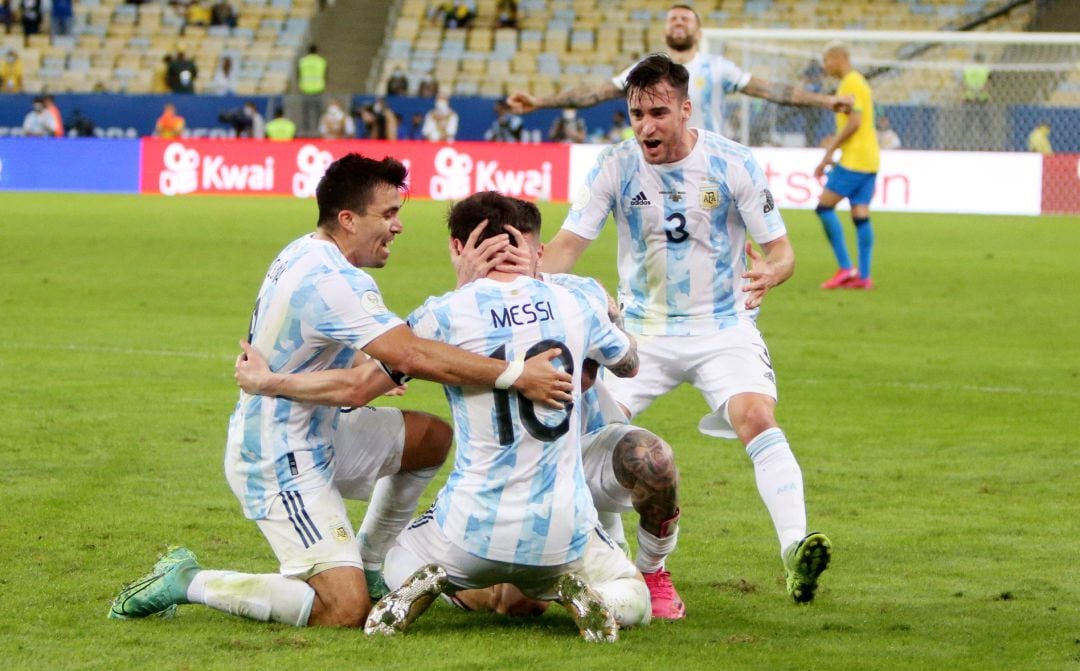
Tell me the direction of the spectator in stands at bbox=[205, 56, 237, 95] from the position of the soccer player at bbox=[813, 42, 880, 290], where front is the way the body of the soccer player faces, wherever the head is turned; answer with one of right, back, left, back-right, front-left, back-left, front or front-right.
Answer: front-right

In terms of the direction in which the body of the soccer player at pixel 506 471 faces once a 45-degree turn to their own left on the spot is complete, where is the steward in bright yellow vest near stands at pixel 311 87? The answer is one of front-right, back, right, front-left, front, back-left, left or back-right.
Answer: front-right

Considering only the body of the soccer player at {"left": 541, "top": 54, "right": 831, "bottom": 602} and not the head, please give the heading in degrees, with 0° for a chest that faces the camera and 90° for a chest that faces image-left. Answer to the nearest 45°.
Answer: approximately 0°

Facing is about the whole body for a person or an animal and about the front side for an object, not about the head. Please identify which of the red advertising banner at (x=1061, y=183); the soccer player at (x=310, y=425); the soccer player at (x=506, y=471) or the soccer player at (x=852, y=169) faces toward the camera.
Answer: the red advertising banner

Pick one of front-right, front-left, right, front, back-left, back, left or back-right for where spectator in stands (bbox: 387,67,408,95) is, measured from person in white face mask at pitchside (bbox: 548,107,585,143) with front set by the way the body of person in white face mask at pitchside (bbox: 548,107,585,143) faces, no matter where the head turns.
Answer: back-right

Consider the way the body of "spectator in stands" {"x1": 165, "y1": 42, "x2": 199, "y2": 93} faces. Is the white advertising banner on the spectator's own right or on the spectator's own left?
on the spectator's own left

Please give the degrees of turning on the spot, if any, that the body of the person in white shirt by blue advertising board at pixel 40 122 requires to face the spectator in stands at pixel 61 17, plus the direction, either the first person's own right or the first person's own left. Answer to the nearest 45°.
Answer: approximately 180°

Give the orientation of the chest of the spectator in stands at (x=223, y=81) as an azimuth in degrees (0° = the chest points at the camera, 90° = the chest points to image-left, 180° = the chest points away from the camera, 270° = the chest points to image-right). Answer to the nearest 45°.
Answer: approximately 0°

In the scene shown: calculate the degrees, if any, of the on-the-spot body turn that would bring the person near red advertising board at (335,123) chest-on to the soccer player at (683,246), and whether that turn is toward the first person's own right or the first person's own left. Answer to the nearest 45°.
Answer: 0° — they already face them

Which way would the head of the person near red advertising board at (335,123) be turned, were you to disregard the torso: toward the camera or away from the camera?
toward the camera

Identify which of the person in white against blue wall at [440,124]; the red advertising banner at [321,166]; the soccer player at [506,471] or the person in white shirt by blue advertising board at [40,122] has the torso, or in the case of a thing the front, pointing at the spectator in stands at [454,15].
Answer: the soccer player

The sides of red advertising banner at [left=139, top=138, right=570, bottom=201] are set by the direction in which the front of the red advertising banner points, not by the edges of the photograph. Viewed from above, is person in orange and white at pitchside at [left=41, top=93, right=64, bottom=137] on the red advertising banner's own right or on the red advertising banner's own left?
on the red advertising banner's own right

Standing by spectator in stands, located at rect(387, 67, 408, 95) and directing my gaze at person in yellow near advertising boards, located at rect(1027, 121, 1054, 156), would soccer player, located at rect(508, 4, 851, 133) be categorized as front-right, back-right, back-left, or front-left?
front-right

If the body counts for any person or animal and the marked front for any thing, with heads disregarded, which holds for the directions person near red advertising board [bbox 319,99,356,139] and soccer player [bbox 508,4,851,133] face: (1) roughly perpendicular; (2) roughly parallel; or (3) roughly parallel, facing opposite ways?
roughly parallel

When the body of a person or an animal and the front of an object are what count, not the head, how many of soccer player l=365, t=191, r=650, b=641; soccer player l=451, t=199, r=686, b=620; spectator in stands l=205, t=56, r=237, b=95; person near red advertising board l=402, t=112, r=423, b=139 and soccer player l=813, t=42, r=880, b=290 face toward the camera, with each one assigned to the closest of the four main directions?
3

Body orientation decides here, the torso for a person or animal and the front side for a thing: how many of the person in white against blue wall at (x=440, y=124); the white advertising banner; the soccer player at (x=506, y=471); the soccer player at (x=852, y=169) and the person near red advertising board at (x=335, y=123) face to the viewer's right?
0

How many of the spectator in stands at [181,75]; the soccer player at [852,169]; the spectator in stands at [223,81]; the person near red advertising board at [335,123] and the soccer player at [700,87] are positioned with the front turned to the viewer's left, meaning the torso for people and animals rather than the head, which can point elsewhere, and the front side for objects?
1

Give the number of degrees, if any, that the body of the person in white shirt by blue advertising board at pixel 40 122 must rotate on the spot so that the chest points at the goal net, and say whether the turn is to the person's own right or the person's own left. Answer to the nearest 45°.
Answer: approximately 45° to the person's own left

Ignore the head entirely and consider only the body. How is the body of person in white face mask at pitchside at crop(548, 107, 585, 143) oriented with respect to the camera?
toward the camera

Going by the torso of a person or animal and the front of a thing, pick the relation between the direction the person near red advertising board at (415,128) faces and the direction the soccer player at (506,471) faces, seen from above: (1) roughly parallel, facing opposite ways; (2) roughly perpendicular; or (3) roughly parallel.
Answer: roughly parallel, facing opposite ways

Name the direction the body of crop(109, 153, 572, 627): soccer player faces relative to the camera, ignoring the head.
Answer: to the viewer's right

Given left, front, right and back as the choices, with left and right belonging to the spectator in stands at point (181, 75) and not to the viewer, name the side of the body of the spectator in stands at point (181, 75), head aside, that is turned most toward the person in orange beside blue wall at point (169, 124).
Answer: front

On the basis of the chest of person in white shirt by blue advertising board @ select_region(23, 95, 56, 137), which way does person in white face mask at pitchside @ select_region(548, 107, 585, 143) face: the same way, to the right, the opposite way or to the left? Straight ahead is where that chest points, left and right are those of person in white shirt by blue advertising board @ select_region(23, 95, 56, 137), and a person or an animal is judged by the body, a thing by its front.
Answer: the same way

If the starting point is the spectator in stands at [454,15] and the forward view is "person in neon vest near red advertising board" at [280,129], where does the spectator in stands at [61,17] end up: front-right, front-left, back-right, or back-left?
front-right
